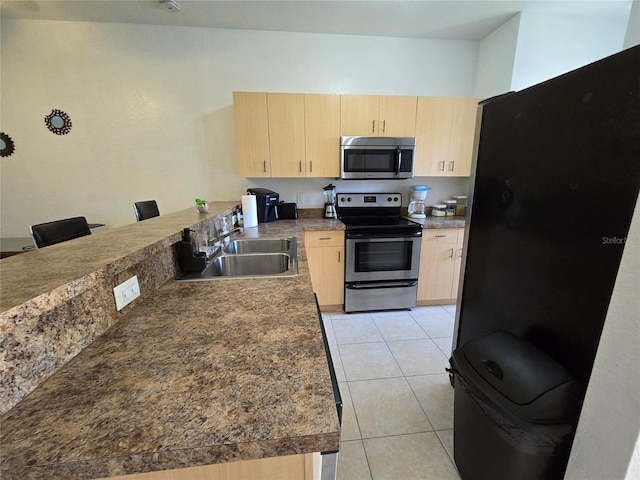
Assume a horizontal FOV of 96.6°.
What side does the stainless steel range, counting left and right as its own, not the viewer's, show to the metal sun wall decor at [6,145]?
right

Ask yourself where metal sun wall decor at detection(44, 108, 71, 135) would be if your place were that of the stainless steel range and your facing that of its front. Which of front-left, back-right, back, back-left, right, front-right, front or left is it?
right

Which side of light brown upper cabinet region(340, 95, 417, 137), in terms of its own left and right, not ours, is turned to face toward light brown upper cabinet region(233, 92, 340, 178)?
right

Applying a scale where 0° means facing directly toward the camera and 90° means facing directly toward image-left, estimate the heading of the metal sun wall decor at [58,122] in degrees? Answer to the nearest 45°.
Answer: approximately 0°

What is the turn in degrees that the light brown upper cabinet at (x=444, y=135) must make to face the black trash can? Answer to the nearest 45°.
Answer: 0° — it already faces it

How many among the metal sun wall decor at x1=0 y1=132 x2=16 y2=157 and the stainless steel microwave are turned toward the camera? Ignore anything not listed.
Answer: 2
